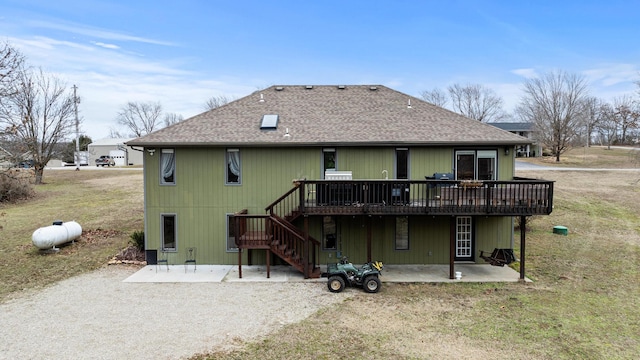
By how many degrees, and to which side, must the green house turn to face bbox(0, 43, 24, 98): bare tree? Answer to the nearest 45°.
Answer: approximately 90° to its left

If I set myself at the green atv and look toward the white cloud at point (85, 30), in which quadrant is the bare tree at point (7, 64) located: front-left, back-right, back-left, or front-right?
front-left

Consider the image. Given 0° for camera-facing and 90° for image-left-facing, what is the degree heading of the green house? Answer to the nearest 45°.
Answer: approximately 180°

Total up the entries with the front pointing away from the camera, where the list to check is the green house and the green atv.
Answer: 1

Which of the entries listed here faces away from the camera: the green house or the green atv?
the green house

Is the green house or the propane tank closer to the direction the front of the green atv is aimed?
the propane tank

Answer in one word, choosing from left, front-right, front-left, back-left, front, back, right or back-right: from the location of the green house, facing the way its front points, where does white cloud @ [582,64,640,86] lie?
front-right

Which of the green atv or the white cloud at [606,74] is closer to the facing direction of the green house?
the white cloud

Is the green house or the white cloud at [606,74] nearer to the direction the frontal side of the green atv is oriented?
the green house

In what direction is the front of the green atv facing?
to the viewer's left

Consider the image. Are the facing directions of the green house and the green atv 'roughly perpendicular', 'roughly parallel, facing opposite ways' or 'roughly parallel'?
roughly perpendicular

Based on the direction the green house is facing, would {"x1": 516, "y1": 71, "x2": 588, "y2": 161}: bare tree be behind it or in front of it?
in front

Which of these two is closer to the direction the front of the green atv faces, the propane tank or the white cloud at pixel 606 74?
the propane tank

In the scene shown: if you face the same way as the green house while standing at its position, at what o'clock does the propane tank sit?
The propane tank is roughly at 9 o'clock from the green house.

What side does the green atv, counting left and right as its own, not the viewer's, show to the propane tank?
front
